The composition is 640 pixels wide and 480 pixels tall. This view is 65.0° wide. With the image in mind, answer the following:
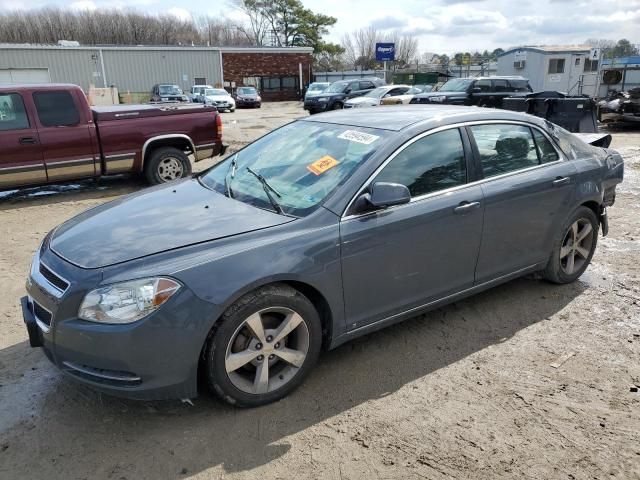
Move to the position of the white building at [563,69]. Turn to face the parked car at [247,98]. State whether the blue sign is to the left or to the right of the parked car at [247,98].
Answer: right

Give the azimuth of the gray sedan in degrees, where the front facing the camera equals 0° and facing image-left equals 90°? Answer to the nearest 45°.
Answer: approximately 45°

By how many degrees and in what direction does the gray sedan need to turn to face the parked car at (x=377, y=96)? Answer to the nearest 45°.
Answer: approximately 135° to its right

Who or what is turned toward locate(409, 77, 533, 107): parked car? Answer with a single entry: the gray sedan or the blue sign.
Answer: the blue sign

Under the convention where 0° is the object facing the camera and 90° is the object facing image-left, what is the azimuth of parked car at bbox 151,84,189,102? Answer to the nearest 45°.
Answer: approximately 315°

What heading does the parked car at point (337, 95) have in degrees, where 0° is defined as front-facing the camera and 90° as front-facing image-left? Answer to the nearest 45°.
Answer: approximately 45°

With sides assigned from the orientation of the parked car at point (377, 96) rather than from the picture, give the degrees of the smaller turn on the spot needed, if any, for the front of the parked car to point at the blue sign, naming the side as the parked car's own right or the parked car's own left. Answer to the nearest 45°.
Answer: approximately 135° to the parked car's own right

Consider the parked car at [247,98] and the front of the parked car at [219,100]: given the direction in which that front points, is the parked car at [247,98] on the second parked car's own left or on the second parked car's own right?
on the second parked car's own left

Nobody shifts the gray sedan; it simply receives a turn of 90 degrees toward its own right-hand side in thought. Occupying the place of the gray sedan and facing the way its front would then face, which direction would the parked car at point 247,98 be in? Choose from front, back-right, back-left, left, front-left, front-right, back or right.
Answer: front-right

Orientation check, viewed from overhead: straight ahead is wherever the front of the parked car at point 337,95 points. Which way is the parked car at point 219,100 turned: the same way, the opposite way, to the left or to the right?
to the left

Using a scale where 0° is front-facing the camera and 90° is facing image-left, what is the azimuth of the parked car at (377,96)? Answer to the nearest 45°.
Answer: approximately 45°
